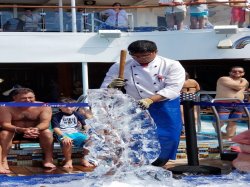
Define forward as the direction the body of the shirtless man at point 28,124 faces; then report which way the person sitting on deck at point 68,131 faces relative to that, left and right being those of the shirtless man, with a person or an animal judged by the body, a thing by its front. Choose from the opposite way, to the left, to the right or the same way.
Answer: the same way

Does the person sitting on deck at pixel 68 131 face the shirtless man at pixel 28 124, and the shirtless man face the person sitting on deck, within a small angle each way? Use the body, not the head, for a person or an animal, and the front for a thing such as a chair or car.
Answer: no

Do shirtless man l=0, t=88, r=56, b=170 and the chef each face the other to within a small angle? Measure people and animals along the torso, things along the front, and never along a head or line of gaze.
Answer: no

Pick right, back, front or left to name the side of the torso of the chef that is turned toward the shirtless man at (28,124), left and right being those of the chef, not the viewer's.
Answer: right

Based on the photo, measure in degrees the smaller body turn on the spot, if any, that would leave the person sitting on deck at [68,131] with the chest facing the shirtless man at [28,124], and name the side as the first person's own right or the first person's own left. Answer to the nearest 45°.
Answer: approximately 45° to the first person's own right

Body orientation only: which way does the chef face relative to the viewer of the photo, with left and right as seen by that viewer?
facing the viewer and to the left of the viewer

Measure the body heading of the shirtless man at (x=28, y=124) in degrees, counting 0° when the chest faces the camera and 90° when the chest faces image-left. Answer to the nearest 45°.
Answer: approximately 0°

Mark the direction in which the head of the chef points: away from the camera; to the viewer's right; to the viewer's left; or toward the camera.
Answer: toward the camera

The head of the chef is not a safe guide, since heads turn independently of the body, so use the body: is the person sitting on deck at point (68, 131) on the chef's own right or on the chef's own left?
on the chef's own right

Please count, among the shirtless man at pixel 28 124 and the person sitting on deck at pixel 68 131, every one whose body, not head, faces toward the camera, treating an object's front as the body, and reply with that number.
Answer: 2

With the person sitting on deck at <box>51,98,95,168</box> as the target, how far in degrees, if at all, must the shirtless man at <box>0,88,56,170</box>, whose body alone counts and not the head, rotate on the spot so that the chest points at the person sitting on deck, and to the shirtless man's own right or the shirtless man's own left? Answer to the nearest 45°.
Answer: approximately 135° to the shirtless man's own left

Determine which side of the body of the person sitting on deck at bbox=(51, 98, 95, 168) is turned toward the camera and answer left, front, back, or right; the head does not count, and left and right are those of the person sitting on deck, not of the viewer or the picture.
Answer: front
